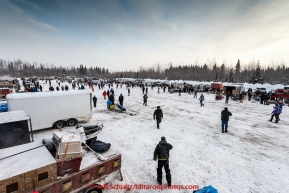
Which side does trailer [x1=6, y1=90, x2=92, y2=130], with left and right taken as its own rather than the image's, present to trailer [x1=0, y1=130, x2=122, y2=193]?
left

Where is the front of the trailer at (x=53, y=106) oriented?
to the viewer's left

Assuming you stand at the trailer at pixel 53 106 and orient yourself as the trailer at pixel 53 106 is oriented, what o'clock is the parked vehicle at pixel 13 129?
The parked vehicle is roughly at 10 o'clock from the trailer.

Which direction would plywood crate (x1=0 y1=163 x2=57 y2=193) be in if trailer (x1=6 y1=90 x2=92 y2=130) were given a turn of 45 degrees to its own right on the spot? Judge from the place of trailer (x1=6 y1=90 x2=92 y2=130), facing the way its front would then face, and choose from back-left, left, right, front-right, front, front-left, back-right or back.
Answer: back-left

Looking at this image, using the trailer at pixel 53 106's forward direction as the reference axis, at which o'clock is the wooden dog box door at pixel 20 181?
The wooden dog box door is roughly at 9 o'clock from the trailer.
